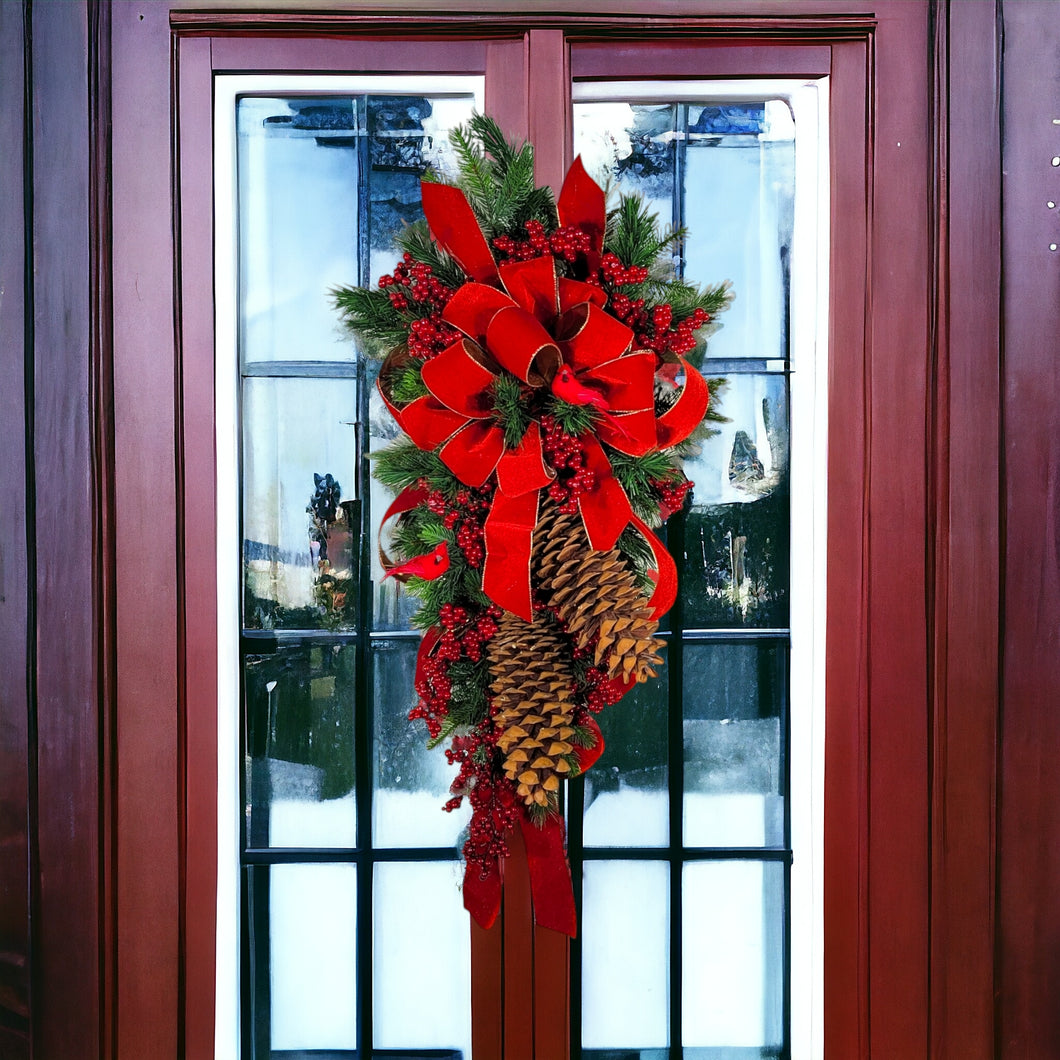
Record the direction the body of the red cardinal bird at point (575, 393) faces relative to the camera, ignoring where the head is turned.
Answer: to the viewer's left

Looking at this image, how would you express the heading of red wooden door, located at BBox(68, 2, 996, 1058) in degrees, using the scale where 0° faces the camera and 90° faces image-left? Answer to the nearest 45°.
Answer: approximately 0°
